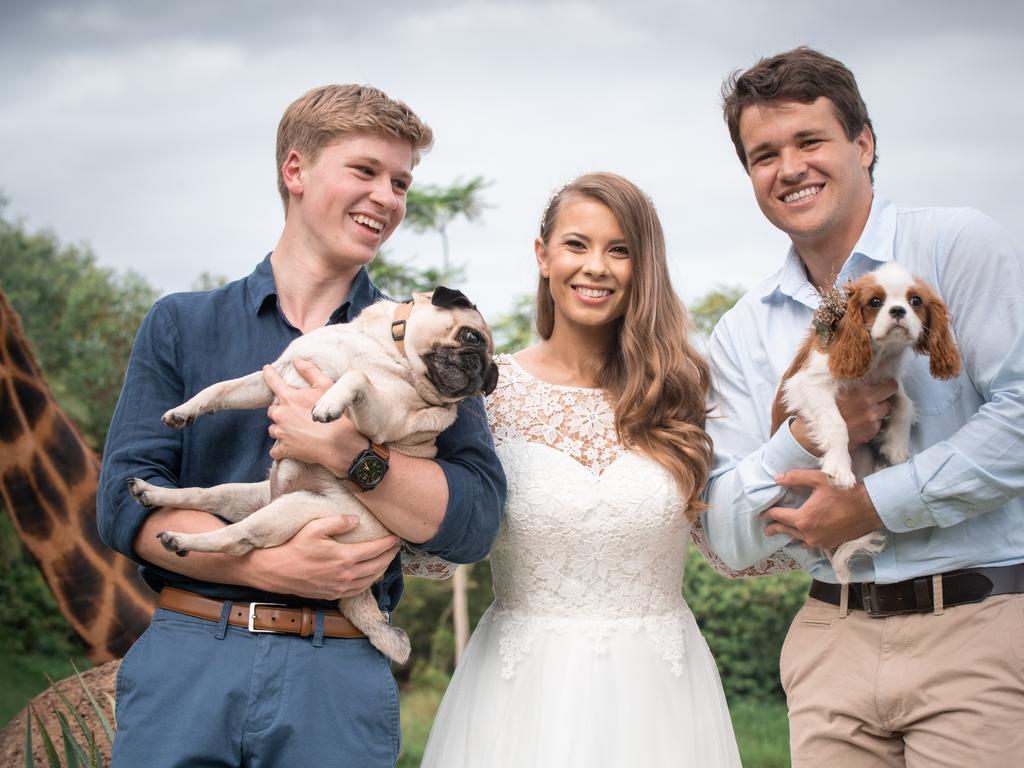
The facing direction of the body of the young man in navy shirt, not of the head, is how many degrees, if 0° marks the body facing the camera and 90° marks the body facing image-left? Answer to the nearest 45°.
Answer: approximately 0°

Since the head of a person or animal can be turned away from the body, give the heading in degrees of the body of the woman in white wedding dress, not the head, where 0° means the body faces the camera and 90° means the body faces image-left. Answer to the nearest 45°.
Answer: approximately 0°

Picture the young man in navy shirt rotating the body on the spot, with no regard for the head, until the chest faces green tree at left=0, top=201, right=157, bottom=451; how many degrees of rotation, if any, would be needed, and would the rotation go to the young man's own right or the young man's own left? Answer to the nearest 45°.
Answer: approximately 180°

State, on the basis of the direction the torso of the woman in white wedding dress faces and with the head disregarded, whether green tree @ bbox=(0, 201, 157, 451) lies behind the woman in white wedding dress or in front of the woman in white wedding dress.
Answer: behind

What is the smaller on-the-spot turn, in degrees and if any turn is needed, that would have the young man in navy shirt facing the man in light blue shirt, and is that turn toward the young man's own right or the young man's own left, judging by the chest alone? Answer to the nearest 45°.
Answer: approximately 90° to the young man's own left

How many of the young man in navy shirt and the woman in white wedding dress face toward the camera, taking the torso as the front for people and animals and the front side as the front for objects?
2

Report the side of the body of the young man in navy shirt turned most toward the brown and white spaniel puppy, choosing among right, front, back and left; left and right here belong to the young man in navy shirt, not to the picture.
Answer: left

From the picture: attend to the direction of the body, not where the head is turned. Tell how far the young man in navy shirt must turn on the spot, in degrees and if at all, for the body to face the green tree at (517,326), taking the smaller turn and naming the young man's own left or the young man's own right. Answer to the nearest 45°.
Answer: approximately 180°
